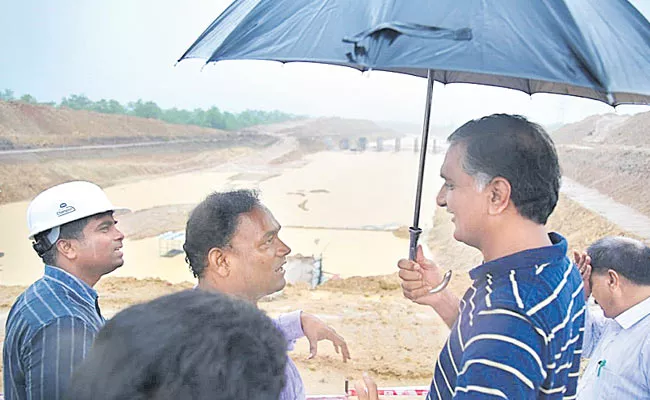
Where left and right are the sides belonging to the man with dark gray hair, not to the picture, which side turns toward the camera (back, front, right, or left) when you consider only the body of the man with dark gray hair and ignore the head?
left

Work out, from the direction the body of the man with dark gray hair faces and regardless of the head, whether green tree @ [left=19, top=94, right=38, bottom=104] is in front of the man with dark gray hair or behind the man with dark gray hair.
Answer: in front

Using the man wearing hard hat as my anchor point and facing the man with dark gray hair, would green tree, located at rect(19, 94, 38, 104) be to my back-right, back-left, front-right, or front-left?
back-left

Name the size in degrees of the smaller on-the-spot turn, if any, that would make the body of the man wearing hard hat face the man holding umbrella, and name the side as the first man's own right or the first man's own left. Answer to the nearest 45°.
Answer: approximately 45° to the first man's own right

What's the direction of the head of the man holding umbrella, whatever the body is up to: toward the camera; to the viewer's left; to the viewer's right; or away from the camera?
to the viewer's left

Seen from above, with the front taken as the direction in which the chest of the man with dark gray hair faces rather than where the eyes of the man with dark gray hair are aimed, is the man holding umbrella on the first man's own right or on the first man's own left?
on the first man's own left

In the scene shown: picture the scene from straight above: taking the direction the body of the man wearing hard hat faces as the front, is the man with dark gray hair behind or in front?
in front

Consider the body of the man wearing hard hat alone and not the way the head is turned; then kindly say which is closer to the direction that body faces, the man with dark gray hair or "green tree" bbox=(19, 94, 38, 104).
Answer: the man with dark gray hair

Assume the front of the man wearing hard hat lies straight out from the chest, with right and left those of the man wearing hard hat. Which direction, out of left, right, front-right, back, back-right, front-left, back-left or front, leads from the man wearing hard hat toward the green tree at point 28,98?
left

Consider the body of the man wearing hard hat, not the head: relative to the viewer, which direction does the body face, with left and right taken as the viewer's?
facing to the right of the viewer

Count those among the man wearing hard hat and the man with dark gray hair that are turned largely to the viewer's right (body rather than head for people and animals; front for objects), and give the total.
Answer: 1

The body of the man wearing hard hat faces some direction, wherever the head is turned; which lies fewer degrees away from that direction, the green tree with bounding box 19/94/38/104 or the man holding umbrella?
the man holding umbrella
